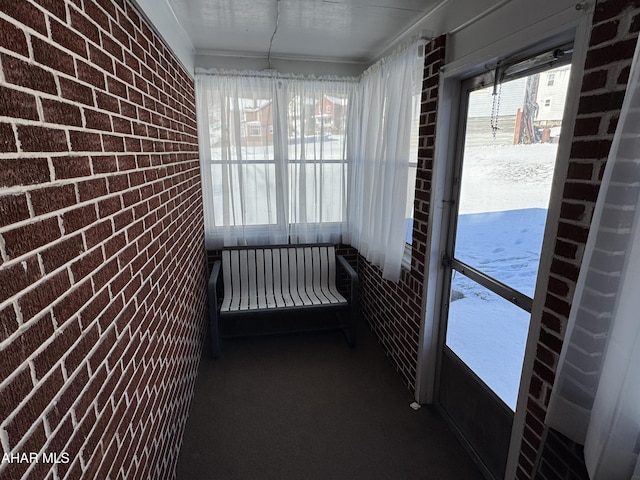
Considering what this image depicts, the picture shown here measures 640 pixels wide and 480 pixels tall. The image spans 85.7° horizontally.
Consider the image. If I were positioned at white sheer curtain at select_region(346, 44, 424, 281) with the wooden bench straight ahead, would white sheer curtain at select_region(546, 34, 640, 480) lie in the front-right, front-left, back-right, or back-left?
back-left

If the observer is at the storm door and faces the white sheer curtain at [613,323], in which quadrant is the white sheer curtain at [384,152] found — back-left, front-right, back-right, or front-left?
back-right

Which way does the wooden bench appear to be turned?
toward the camera

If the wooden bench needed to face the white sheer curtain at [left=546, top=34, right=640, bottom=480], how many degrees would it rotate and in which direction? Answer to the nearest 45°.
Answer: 0° — it already faces it

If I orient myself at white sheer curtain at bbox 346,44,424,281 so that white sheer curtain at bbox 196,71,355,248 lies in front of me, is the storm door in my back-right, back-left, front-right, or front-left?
back-left

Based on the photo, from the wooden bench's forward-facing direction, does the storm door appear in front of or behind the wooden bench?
in front
